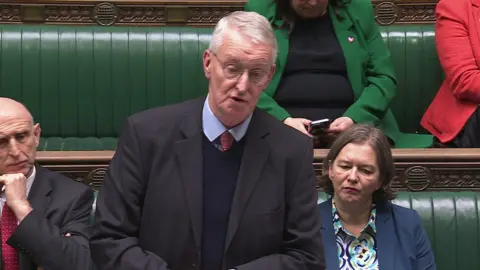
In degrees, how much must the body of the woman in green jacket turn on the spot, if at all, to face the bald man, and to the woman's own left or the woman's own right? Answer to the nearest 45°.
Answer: approximately 45° to the woman's own right

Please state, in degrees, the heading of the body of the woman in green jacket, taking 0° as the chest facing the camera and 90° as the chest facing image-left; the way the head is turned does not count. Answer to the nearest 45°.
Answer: approximately 0°
